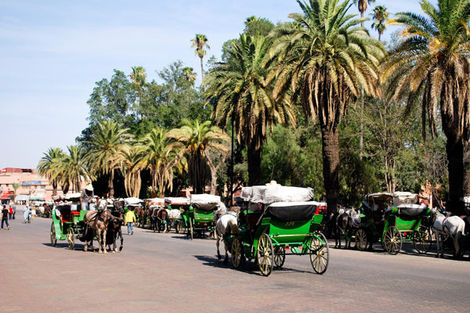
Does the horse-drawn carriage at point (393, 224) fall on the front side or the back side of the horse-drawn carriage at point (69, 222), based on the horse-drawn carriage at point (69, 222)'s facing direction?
on the front side

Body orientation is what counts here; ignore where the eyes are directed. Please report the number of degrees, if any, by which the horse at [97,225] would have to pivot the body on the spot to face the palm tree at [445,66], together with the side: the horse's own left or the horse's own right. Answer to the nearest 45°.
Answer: approximately 45° to the horse's own left

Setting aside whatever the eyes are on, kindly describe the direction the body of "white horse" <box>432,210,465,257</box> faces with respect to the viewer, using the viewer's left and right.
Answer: facing away from the viewer and to the left of the viewer

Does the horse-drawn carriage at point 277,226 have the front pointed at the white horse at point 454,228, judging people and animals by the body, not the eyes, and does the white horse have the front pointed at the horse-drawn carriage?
no

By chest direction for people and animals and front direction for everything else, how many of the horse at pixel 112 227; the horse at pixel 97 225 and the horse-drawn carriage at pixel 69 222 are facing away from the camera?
0

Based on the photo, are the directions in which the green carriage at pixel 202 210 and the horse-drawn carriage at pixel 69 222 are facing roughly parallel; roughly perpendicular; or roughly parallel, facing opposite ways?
roughly parallel, facing opposite ways

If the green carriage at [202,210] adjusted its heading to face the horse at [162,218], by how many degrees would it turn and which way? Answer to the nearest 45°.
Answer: approximately 45° to its right

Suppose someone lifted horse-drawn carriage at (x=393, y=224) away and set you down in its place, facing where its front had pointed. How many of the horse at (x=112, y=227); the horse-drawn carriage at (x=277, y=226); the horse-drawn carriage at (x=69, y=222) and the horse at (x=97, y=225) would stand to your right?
0

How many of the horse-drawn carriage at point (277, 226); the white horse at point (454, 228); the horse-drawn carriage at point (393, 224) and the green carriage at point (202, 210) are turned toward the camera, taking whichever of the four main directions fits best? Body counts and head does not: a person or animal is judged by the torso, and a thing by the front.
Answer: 0

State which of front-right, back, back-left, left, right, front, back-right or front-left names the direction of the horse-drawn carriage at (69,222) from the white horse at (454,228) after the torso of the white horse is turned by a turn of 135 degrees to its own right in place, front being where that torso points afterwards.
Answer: back

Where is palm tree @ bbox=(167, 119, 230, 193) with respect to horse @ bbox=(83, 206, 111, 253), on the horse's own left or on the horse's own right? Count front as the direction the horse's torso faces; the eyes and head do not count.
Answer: on the horse's own left

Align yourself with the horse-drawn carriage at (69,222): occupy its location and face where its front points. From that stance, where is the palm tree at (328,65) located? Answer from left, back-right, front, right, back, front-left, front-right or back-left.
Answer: front-left

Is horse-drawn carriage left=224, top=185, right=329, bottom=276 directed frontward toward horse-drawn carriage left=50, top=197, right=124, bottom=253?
yes

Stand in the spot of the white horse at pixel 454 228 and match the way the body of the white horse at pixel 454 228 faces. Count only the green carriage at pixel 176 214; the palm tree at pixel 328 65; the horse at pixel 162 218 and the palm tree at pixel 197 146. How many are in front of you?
4

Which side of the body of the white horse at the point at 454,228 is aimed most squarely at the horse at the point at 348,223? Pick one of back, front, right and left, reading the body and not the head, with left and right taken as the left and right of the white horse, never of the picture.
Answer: front

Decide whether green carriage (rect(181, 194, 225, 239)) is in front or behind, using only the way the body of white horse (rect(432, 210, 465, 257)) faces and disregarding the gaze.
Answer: in front

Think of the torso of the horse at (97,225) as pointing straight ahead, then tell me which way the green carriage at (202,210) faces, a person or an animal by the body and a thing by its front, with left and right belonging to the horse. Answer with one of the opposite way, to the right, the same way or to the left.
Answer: the opposite way
